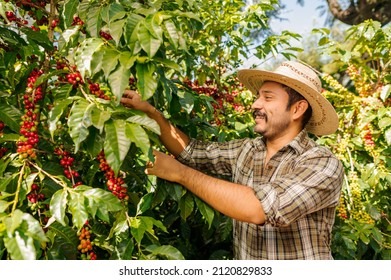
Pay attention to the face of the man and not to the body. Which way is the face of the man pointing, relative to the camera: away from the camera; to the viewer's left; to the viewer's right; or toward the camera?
to the viewer's left

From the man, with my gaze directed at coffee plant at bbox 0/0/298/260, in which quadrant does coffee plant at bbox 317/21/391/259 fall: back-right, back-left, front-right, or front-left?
back-right

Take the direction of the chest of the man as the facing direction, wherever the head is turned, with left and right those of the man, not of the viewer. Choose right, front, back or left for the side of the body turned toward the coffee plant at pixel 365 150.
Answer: back

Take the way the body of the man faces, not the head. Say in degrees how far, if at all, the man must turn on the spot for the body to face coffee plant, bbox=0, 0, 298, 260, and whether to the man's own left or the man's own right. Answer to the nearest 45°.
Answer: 0° — they already face it

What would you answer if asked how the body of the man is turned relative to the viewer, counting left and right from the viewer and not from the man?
facing the viewer and to the left of the viewer
